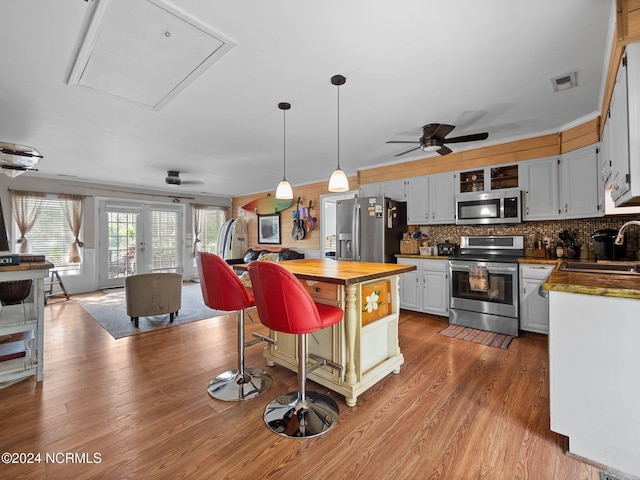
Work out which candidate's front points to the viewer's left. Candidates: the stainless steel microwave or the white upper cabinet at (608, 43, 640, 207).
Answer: the white upper cabinet

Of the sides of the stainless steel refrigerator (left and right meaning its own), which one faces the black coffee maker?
left

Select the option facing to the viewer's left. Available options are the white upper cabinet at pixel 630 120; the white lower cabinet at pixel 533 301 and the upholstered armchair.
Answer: the white upper cabinet

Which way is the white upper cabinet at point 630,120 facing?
to the viewer's left

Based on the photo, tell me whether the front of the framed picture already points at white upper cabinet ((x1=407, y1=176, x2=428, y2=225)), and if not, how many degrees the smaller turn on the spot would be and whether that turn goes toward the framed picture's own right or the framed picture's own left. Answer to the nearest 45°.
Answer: approximately 90° to the framed picture's own left

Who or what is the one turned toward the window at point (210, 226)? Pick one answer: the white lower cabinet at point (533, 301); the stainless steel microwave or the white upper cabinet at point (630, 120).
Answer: the white upper cabinet

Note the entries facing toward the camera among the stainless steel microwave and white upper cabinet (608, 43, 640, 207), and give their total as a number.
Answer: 1
